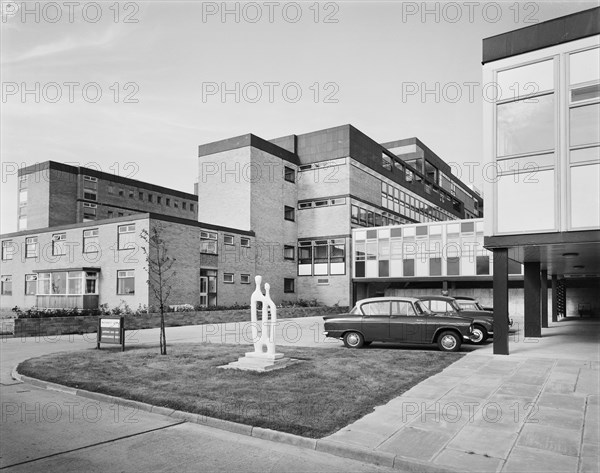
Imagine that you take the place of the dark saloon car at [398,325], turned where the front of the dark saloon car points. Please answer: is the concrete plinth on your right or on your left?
on your right

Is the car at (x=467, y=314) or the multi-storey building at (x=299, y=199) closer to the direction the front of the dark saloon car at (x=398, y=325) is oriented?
the car

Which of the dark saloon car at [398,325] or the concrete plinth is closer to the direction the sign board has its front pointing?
the concrete plinth

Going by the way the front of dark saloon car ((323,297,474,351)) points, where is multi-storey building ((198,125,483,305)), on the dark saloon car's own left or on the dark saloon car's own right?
on the dark saloon car's own left

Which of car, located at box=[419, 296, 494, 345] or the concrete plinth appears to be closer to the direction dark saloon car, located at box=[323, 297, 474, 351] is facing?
the car

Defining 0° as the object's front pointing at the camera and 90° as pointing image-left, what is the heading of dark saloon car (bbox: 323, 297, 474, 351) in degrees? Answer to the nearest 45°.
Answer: approximately 270°

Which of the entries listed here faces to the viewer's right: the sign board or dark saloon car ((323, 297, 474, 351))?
the dark saloon car

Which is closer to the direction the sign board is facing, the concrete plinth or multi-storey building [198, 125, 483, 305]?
the concrete plinth

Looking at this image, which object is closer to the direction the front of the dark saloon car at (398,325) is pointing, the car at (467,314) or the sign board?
the car

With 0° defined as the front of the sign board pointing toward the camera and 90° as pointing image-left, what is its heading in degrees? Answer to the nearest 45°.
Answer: approximately 0°

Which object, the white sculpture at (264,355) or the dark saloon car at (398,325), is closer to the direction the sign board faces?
the white sculpture

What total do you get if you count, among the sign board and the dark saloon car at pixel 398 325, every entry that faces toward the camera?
1
